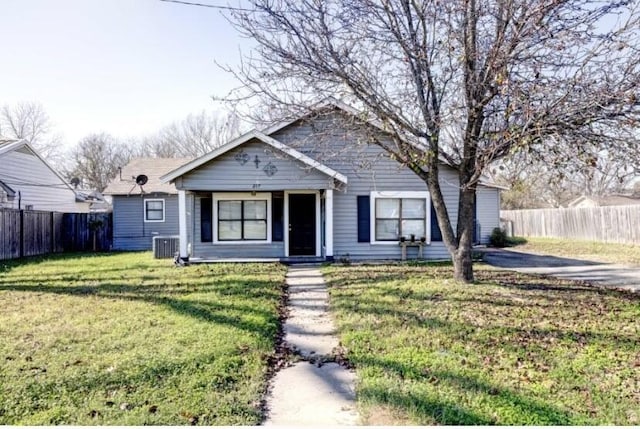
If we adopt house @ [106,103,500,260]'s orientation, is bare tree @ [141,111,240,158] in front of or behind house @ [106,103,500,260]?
behind

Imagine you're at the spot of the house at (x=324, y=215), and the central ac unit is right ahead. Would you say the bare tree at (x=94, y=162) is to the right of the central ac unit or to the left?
right

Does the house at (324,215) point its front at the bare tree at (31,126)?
no

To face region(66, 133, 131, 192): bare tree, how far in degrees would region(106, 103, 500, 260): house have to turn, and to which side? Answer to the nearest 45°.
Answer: approximately 135° to its right

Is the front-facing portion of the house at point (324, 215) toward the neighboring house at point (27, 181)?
no

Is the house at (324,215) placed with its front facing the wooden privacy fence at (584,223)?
no

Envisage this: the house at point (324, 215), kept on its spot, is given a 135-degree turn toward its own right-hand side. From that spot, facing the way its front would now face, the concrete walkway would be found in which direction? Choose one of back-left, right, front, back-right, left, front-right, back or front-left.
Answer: back-left

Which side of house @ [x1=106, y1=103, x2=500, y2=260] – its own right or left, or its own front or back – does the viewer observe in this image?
front

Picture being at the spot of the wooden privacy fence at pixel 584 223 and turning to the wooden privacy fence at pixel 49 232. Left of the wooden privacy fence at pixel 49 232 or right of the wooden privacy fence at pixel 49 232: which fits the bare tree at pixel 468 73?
left

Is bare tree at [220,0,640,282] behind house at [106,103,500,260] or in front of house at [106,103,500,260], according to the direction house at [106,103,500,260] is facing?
in front

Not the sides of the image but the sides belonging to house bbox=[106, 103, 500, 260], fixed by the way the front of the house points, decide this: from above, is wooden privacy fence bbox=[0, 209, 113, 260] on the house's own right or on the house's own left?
on the house's own right

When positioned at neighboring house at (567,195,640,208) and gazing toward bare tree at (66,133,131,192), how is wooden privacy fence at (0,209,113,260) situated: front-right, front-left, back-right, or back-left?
front-left
